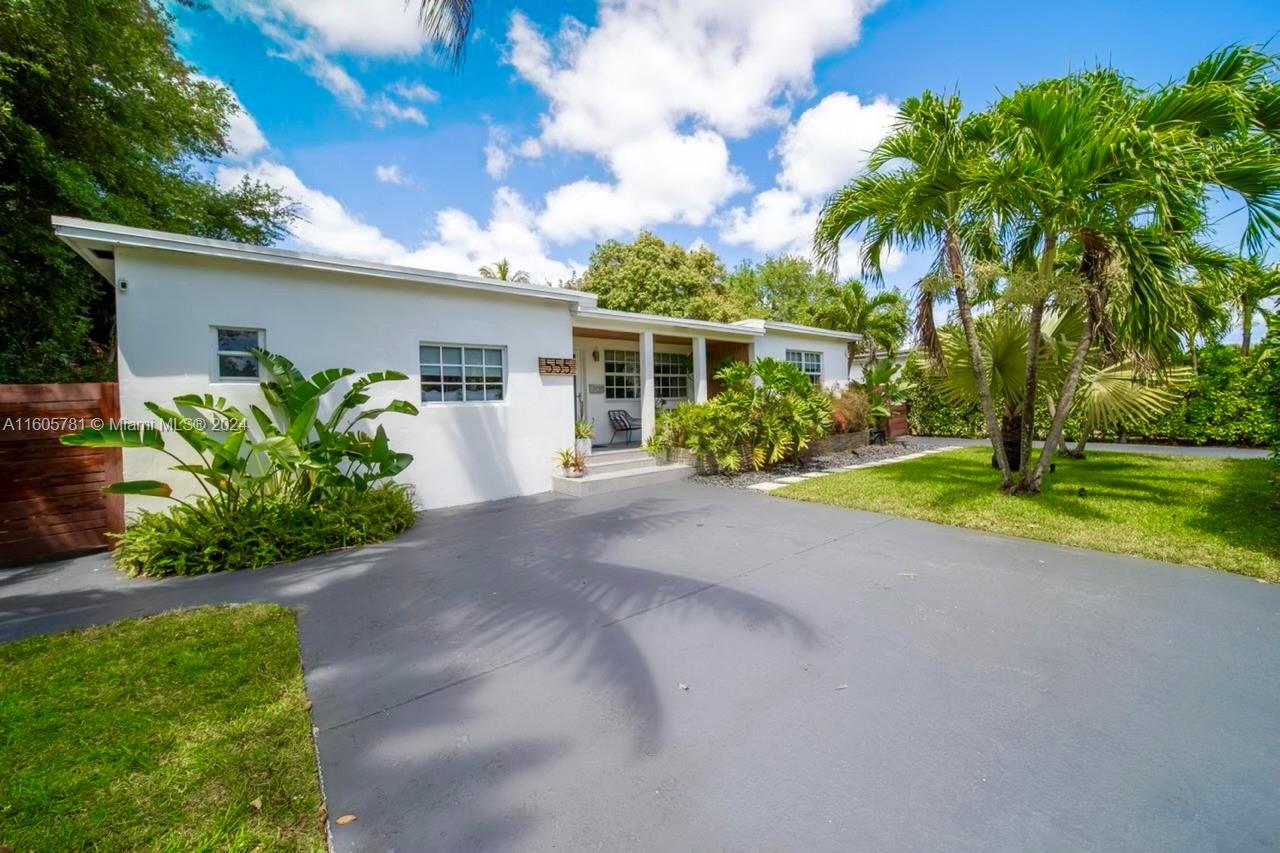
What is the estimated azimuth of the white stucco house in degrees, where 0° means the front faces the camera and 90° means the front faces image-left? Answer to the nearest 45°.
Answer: approximately 315°

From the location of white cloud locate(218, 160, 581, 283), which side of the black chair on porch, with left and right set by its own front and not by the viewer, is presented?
back

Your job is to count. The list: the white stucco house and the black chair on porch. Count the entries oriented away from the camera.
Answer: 0

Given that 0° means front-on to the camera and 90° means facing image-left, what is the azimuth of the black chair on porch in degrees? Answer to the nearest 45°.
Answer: approximately 315°

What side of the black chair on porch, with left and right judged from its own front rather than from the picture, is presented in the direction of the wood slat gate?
right

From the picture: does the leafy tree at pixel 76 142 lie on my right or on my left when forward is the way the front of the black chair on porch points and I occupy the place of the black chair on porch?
on my right
